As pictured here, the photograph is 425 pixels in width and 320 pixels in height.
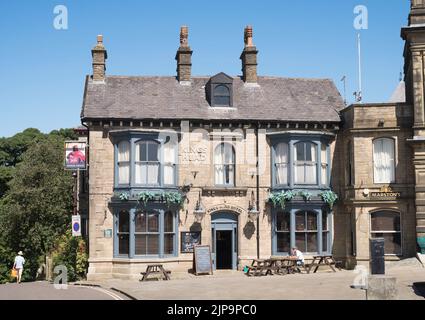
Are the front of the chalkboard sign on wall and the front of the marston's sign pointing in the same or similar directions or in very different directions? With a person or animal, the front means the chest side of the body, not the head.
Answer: same or similar directions

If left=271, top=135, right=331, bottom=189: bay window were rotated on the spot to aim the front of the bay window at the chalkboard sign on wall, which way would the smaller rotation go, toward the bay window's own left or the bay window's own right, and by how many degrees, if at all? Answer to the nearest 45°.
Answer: approximately 90° to the bay window's own right

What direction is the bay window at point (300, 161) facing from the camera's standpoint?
toward the camera

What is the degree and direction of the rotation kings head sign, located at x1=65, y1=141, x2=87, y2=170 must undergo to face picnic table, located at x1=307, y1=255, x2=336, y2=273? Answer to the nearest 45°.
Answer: approximately 90° to its left

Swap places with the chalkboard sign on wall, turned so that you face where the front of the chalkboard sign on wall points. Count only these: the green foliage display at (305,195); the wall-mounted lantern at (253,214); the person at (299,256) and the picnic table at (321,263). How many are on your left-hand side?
4

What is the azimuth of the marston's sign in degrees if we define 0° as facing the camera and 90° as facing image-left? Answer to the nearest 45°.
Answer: approximately 0°

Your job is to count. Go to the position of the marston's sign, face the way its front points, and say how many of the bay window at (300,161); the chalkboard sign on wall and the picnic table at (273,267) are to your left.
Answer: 0

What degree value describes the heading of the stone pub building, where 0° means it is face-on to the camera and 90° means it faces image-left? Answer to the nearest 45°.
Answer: approximately 0°

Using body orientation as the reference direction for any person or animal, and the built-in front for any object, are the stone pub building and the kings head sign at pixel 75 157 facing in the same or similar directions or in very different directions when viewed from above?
same or similar directions

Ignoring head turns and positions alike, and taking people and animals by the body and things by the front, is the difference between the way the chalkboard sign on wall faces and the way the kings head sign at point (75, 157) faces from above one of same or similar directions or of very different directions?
same or similar directions

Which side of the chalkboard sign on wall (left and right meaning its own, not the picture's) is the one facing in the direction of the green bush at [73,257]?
right

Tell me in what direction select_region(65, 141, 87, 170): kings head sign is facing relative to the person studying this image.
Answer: facing the viewer

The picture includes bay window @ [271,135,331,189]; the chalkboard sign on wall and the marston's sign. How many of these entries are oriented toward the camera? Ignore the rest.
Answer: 3

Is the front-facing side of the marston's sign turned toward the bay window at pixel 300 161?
no

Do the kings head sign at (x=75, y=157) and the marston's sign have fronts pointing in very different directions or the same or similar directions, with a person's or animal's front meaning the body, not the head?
same or similar directions
